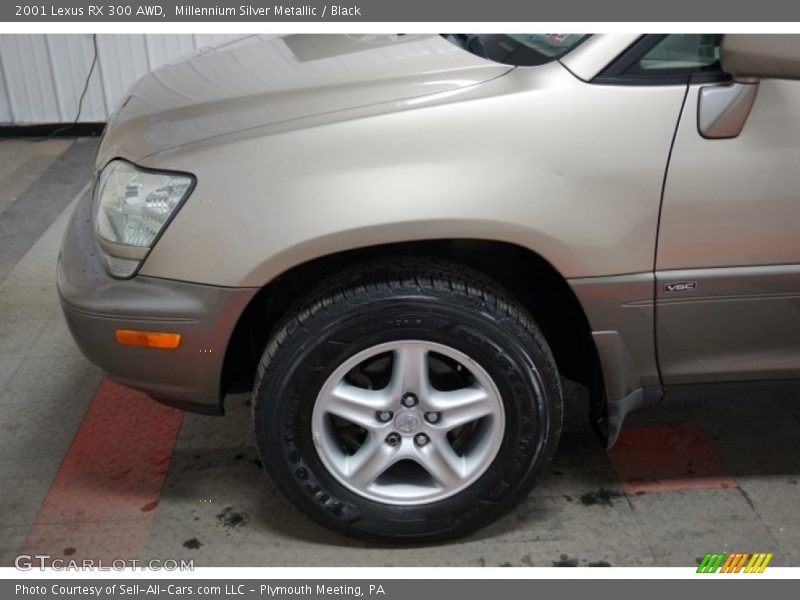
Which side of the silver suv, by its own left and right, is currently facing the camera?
left
